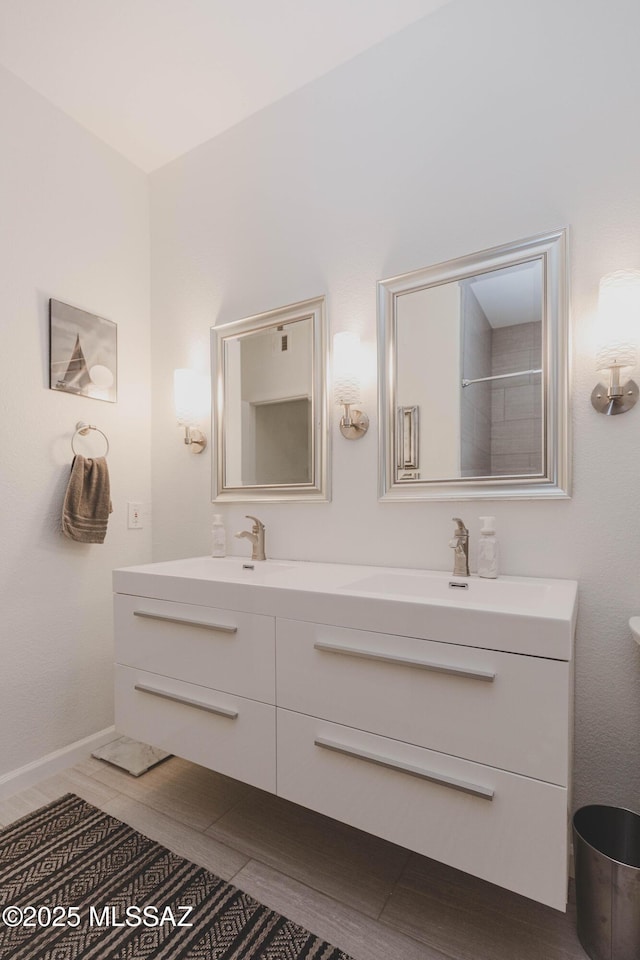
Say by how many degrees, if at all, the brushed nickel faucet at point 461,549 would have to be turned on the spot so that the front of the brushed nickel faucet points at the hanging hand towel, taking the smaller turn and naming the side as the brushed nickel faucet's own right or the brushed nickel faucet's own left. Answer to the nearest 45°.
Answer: approximately 45° to the brushed nickel faucet's own right

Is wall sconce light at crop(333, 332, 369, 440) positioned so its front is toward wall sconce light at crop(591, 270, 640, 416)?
no

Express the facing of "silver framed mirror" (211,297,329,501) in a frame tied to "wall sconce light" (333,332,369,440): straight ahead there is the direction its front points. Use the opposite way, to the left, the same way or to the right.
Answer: the same way

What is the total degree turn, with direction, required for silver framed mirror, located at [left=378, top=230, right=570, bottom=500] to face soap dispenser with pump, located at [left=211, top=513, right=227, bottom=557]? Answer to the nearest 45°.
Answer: approximately 45° to its right

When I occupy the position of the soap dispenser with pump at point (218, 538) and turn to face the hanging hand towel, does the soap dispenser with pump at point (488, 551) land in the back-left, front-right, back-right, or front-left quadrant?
back-left

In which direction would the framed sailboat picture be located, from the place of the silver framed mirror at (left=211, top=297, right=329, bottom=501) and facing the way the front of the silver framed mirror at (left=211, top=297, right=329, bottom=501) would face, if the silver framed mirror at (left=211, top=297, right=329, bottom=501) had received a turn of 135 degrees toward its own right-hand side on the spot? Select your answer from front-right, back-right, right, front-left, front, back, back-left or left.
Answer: left

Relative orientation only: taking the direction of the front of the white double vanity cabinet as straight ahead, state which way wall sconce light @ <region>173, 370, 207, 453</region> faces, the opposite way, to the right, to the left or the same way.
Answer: the same way

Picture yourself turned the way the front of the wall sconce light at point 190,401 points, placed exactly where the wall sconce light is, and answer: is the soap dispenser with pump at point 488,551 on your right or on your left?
on your left

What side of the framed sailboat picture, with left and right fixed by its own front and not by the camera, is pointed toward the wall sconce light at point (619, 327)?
front

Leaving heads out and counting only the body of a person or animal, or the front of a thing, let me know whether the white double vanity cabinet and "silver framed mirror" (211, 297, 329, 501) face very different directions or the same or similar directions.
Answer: same or similar directions

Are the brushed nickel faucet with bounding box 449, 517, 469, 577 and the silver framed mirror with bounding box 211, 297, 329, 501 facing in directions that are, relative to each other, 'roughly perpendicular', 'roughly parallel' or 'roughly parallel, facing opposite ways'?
roughly parallel

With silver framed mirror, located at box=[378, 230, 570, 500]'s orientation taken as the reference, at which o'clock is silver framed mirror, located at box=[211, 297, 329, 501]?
silver framed mirror, located at box=[211, 297, 329, 501] is roughly at 2 o'clock from silver framed mirror, located at box=[378, 230, 570, 500].

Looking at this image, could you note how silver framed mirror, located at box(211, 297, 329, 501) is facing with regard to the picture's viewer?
facing the viewer and to the left of the viewer

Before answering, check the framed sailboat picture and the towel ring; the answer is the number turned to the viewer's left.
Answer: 0

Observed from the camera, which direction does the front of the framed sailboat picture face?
facing the viewer and to the right of the viewer
